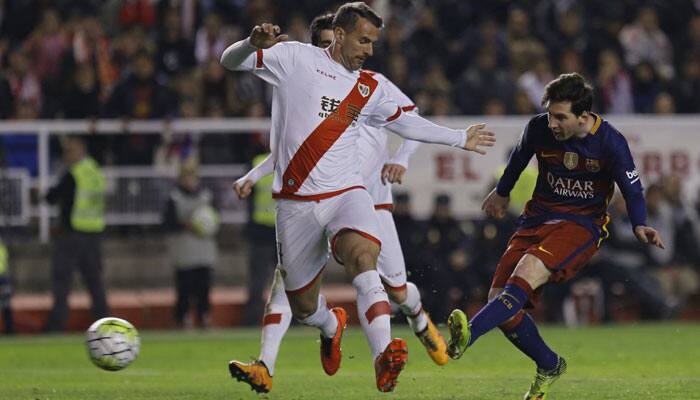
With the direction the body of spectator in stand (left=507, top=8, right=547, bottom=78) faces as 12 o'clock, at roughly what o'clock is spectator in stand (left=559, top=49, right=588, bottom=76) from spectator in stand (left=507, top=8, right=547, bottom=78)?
spectator in stand (left=559, top=49, right=588, bottom=76) is roughly at 9 o'clock from spectator in stand (left=507, top=8, right=547, bottom=78).

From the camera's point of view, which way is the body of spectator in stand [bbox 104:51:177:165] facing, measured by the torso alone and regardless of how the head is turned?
toward the camera

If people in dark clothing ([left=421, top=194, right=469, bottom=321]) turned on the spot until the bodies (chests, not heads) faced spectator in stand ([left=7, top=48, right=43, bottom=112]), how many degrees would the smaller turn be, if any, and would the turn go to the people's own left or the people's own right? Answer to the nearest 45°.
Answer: approximately 90° to the people's own right

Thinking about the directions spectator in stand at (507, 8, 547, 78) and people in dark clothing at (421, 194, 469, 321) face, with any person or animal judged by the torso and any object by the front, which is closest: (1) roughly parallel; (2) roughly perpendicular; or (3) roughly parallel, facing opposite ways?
roughly parallel

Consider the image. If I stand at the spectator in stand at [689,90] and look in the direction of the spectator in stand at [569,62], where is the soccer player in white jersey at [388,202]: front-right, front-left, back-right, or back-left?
front-left

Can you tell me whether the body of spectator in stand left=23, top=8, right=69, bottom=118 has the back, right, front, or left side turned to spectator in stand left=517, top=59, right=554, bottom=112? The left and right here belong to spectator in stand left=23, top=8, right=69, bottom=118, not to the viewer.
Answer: left

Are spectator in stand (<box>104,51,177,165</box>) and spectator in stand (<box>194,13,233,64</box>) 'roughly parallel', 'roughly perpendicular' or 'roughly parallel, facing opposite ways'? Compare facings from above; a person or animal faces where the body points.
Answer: roughly parallel

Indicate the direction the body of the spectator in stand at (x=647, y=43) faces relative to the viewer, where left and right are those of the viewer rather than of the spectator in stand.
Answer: facing the viewer

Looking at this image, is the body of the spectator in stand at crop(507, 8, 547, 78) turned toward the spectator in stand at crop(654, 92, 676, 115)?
no

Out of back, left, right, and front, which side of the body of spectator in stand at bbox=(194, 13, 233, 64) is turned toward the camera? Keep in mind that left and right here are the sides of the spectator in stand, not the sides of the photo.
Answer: front
